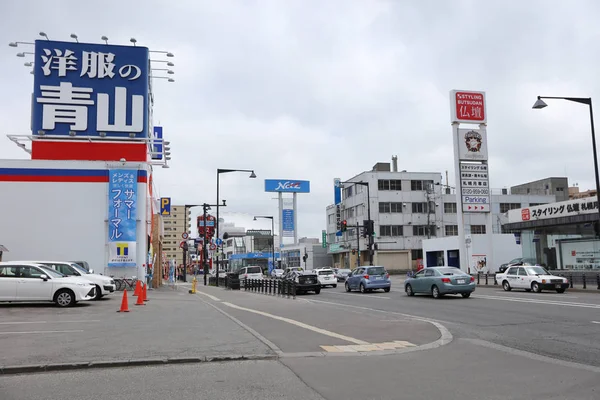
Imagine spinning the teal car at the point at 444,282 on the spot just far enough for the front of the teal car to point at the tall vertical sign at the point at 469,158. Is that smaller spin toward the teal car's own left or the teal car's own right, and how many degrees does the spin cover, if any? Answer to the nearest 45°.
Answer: approximately 45° to the teal car's own right

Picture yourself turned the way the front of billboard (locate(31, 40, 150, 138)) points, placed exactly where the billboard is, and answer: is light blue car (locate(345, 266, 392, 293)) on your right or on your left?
on your left

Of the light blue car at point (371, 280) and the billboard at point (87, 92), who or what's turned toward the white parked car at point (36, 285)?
the billboard

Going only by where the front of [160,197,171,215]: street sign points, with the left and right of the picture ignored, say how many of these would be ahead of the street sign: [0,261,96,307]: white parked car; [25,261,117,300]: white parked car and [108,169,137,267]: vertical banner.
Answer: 3

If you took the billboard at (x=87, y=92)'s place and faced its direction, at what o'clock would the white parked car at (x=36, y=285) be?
The white parked car is roughly at 12 o'clock from the billboard.

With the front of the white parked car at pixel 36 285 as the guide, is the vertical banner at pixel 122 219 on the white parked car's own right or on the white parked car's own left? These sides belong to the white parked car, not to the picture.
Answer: on the white parked car's own left

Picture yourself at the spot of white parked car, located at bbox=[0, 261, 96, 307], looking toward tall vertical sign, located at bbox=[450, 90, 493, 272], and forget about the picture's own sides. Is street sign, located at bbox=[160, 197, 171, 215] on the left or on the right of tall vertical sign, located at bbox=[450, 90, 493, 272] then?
left
